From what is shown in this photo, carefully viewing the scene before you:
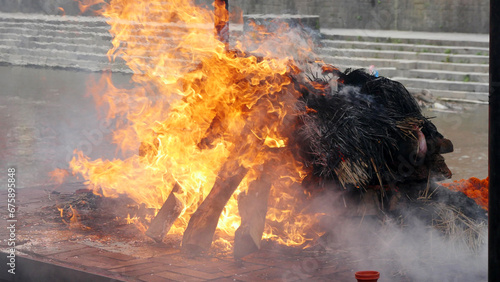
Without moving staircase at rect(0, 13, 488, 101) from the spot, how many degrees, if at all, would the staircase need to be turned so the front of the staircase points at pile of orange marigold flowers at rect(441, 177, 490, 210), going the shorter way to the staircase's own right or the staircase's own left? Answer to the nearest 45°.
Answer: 0° — it already faces it

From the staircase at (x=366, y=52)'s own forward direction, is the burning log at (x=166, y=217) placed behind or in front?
in front

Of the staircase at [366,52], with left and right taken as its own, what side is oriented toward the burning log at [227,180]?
front

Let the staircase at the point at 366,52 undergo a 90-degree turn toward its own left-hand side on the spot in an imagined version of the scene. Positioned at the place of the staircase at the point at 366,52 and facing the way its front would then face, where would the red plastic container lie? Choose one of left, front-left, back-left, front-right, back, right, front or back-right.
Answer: right

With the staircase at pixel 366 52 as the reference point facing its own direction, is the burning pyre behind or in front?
in front

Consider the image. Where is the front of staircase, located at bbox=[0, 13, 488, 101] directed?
toward the camera

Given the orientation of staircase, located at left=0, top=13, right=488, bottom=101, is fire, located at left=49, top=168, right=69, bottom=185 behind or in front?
in front
